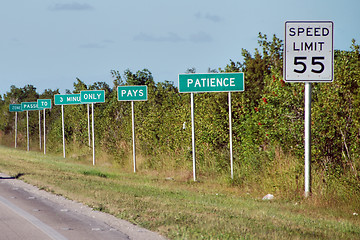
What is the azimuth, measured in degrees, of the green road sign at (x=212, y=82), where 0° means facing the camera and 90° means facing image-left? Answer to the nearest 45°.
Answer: approximately 0°

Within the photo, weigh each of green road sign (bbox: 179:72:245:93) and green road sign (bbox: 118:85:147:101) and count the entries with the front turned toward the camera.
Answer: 2

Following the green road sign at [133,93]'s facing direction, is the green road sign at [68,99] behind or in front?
behind

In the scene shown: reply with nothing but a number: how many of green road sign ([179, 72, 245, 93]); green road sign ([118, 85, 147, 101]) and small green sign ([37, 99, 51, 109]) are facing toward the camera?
3

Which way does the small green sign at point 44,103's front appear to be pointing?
toward the camera

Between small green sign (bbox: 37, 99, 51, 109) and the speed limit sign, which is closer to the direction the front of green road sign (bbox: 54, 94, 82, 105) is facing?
the speed limit sign

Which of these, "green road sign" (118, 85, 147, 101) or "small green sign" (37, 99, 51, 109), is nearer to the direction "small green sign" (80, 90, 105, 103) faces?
the green road sign

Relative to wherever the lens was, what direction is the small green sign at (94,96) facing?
facing the viewer
